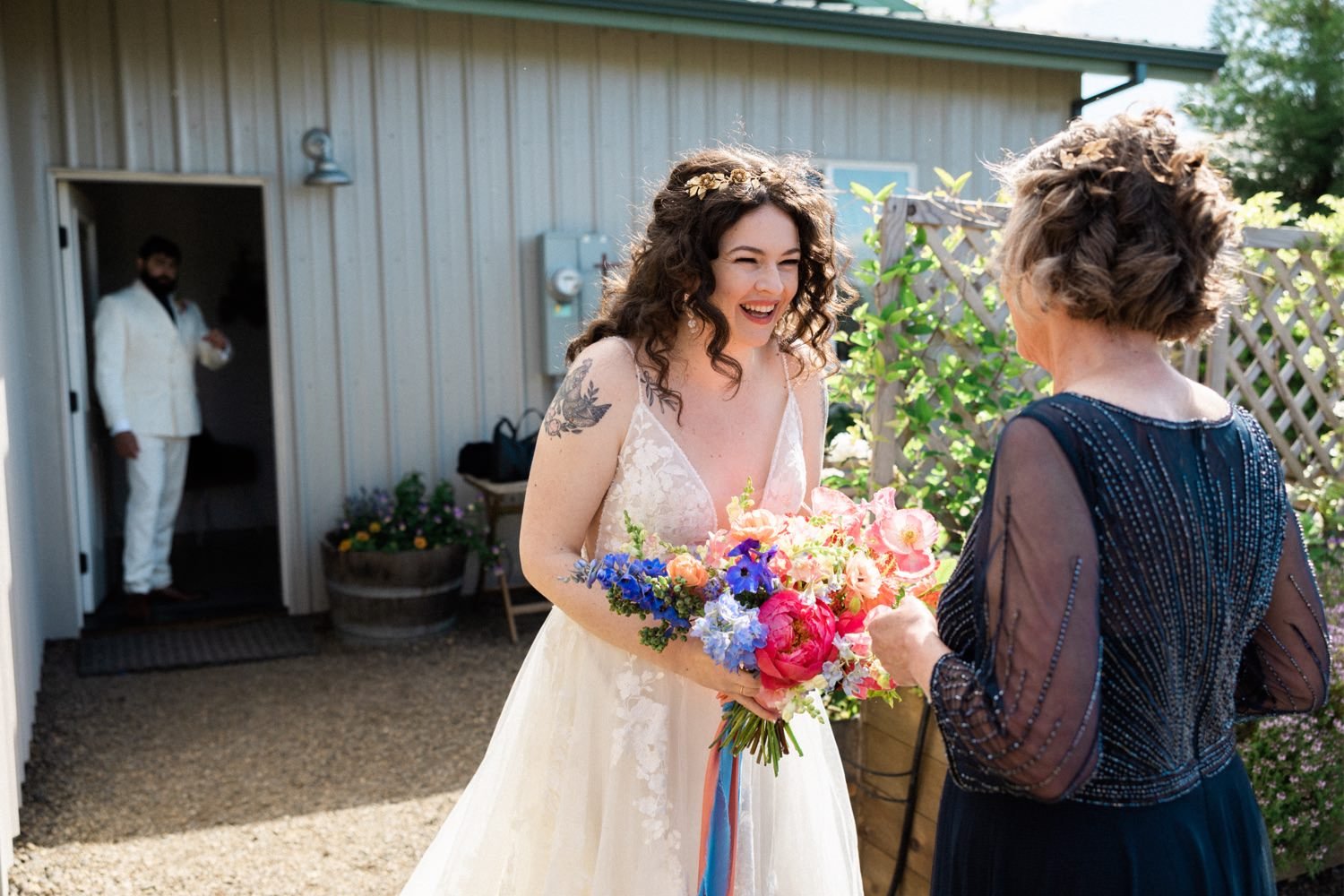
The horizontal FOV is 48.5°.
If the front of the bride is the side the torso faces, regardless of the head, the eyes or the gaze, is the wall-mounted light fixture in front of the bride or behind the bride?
behind

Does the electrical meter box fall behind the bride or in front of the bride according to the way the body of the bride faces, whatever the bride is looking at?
behind

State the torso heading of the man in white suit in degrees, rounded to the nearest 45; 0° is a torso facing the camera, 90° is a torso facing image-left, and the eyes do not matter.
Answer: approximately 315°

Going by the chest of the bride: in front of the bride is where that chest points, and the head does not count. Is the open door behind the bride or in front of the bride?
behind

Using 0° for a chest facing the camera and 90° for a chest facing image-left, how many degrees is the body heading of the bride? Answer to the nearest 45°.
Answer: approximately 315°

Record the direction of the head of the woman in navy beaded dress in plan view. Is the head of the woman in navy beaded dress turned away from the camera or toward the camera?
away from the camera

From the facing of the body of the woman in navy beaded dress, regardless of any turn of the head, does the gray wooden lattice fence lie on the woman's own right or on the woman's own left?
on the woman's own right
